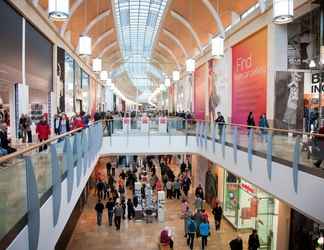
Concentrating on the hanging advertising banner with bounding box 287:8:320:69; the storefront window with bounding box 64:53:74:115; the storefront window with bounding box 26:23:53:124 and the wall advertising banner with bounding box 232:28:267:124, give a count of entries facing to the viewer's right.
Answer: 2

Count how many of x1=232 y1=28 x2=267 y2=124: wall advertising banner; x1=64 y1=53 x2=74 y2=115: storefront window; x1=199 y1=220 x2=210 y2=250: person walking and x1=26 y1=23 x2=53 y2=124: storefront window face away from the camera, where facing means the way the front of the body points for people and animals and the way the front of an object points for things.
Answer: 1

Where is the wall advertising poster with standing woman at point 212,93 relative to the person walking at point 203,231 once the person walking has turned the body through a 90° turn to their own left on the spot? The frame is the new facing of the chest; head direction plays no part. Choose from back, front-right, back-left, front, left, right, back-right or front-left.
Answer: right

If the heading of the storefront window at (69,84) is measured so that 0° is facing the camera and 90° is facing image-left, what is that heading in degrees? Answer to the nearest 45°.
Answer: approximately 270°

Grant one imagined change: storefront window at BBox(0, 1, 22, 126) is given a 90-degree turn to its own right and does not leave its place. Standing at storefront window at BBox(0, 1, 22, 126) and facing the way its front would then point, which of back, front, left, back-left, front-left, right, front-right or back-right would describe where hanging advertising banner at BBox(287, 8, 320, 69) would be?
left

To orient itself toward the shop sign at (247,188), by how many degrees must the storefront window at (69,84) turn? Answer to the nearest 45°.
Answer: approximately 45° to its right

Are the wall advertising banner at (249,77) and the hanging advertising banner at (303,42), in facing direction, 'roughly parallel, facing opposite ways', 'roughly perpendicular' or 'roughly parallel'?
roughly parallel

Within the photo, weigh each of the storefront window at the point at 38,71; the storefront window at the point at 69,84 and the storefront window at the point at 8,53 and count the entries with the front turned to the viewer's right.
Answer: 3

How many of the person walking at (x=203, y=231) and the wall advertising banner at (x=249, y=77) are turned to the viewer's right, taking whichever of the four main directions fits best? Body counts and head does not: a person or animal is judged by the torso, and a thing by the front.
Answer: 0

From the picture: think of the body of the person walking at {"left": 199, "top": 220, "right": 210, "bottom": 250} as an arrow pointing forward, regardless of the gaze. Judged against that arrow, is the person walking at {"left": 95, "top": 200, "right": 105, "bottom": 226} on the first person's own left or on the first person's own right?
on the first person's own left

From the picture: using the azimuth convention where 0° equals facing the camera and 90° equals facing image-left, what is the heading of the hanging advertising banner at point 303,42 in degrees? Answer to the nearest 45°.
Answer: approximately 45°

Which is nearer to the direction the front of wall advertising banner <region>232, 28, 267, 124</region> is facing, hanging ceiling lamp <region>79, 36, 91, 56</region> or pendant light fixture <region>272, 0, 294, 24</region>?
the hanging ceiling lamp

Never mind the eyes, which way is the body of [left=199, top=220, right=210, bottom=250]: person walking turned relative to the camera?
away from the camera

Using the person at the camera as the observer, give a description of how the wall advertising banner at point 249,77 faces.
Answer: facing the viewer and to the left of the viewer

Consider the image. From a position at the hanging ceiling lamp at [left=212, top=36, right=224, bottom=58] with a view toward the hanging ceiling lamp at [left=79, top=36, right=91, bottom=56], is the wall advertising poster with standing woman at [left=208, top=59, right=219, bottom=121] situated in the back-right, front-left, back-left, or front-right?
back-right

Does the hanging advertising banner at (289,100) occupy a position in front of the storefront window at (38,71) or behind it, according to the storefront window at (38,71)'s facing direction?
in front

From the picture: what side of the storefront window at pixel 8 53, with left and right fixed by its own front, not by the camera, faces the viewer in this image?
right

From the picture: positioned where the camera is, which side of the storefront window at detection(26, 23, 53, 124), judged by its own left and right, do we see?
right
